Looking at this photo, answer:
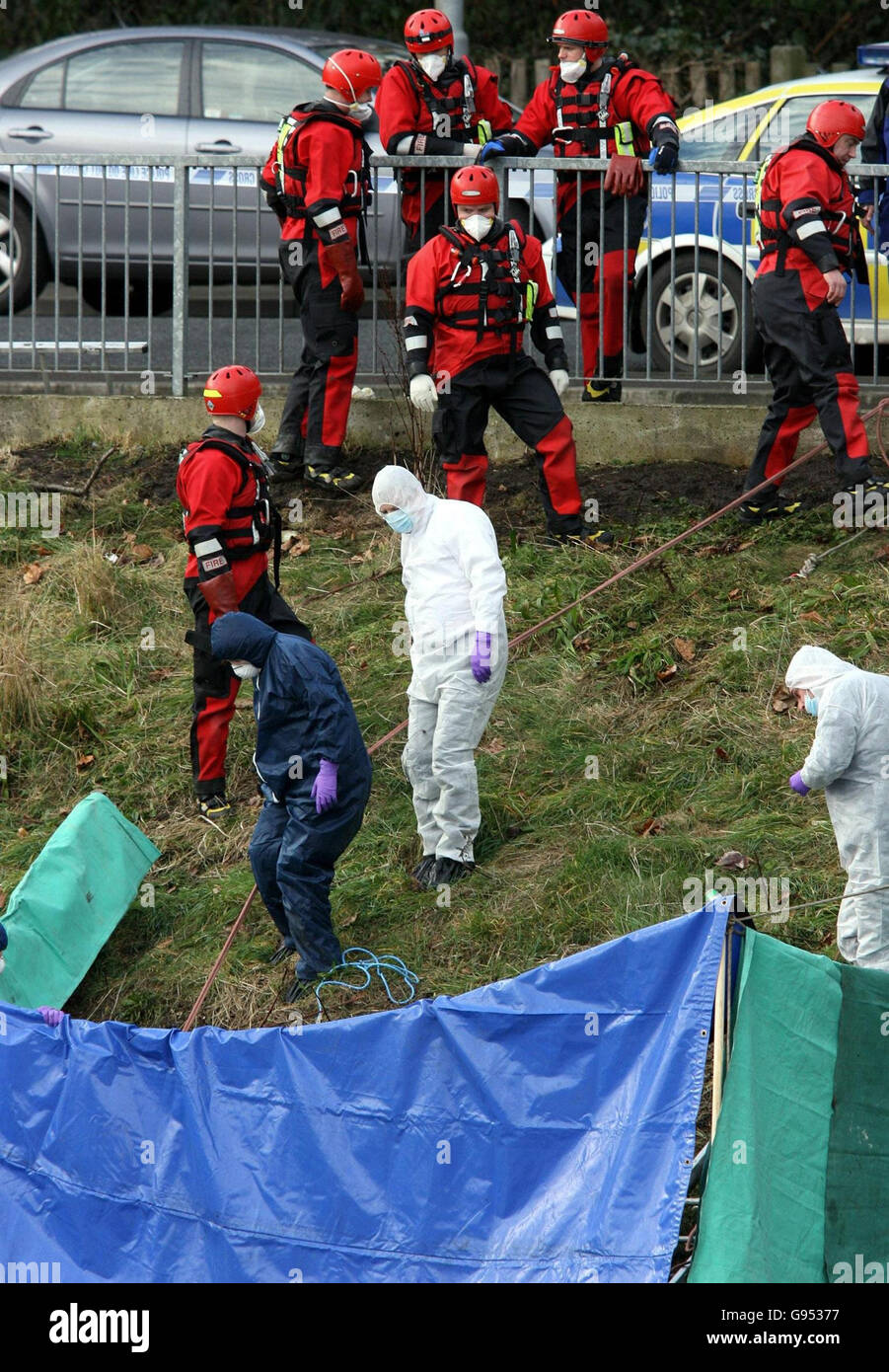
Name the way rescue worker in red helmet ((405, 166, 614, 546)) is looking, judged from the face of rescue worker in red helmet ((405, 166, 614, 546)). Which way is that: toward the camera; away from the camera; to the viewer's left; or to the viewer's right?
toward the camera

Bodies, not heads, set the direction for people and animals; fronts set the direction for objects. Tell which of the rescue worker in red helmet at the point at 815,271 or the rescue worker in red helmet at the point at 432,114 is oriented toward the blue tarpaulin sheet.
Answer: the rescue worker in red helmet at the point at 432,114

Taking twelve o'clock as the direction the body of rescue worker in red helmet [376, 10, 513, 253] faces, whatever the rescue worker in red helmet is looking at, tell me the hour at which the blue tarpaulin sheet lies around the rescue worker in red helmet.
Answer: The blue tarpaulin sheet is roughly at 12 o'clock from the rescue worker in red helmet.

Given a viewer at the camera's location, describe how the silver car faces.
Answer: facing to the right of the viewer

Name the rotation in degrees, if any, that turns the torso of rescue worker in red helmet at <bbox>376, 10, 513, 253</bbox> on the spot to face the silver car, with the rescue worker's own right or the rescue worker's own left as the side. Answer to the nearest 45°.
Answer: approximately 135° to the rescue worker's own right

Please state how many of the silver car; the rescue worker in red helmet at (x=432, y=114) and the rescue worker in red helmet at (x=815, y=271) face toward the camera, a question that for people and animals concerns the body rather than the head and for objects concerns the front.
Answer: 1

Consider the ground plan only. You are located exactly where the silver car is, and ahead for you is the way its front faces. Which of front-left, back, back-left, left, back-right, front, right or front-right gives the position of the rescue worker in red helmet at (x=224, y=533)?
right

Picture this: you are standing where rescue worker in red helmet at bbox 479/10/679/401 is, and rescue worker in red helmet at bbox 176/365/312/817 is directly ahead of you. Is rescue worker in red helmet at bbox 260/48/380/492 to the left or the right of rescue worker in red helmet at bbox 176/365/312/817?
right

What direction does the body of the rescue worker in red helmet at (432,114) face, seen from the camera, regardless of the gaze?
toward the camera

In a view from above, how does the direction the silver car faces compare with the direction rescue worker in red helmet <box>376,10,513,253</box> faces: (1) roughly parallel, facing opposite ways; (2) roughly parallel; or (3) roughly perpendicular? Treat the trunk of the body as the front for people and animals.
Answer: roughly perpendicular

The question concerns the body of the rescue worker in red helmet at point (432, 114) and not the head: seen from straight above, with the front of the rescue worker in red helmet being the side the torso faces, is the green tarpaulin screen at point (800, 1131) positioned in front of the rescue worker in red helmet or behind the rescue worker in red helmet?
in front
